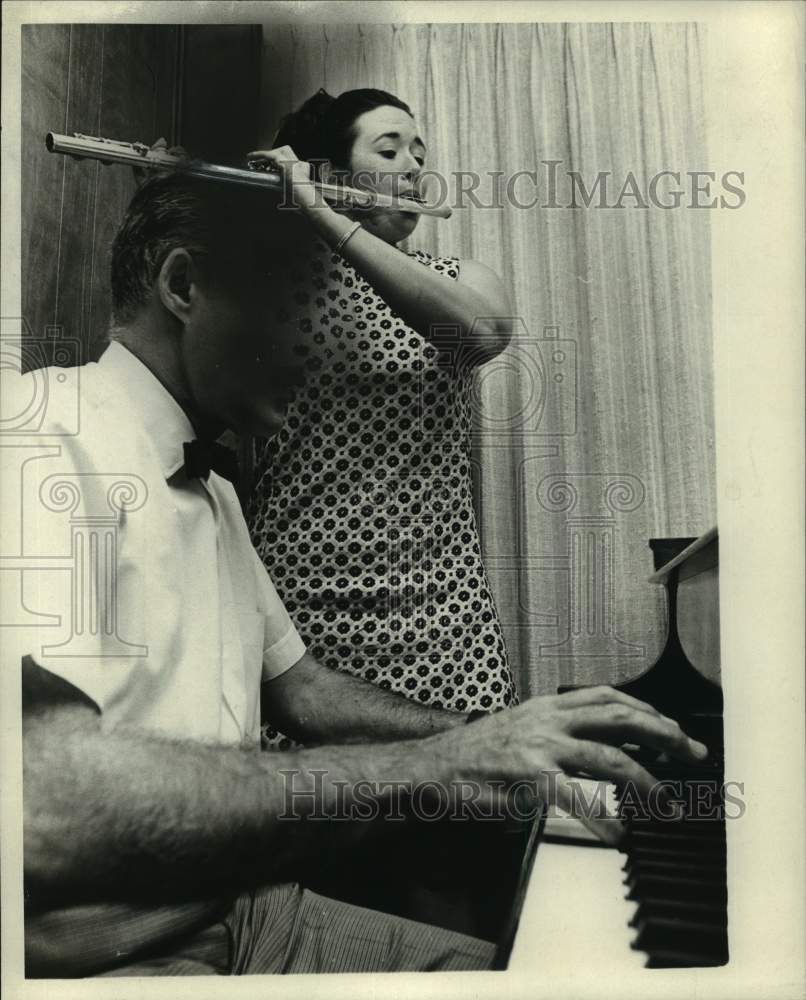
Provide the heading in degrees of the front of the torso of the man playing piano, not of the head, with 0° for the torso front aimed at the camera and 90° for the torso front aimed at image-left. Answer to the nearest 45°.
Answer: approximately 270°

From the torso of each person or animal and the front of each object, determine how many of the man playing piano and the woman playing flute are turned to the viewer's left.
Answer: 0
